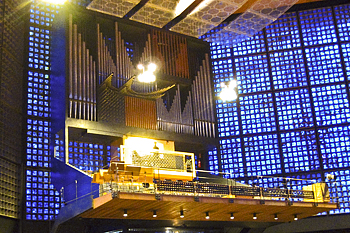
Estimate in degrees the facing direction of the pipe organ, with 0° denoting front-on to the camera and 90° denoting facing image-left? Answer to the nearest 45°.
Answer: approximately 315°

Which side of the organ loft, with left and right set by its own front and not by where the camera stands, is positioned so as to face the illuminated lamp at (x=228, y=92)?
left
